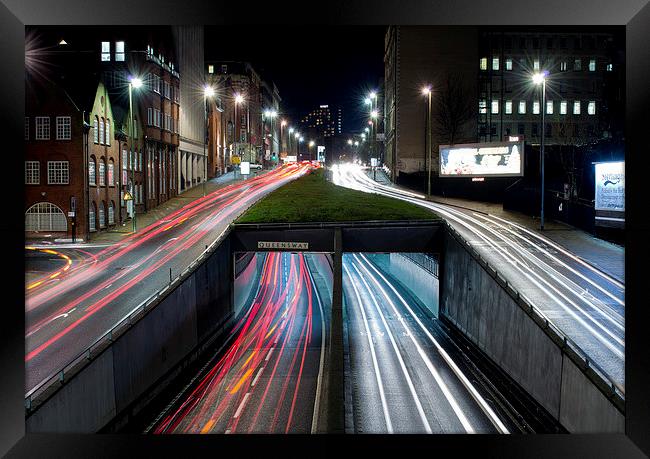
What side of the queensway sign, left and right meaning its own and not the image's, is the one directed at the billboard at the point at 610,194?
left

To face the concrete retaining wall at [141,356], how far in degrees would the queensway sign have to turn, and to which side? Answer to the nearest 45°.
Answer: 0° — it already faces it

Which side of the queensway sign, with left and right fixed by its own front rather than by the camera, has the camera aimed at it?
front

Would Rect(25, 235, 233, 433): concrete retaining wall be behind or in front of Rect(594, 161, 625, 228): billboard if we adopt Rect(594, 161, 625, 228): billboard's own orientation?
in front

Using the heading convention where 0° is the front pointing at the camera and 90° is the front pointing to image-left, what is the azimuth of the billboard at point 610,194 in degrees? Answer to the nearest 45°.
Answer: approximately 0°

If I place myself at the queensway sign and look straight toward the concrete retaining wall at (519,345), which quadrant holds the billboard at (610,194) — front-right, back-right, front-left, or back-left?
front-left

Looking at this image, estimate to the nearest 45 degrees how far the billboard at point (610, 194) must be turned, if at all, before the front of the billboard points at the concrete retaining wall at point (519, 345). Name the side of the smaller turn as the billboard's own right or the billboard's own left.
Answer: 0° — it already faces it

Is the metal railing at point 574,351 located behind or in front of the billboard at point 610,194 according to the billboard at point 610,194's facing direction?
in front

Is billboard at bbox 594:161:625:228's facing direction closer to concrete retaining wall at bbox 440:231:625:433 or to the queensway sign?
the concrete retaining wall

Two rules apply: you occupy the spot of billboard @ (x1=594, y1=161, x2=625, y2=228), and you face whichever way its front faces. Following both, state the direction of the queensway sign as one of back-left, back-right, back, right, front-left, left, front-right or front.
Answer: right

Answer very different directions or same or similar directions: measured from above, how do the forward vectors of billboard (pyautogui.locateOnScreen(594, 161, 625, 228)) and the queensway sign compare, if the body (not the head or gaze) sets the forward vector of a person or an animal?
same or similar directions

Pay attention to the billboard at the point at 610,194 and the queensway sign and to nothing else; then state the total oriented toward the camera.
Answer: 2
